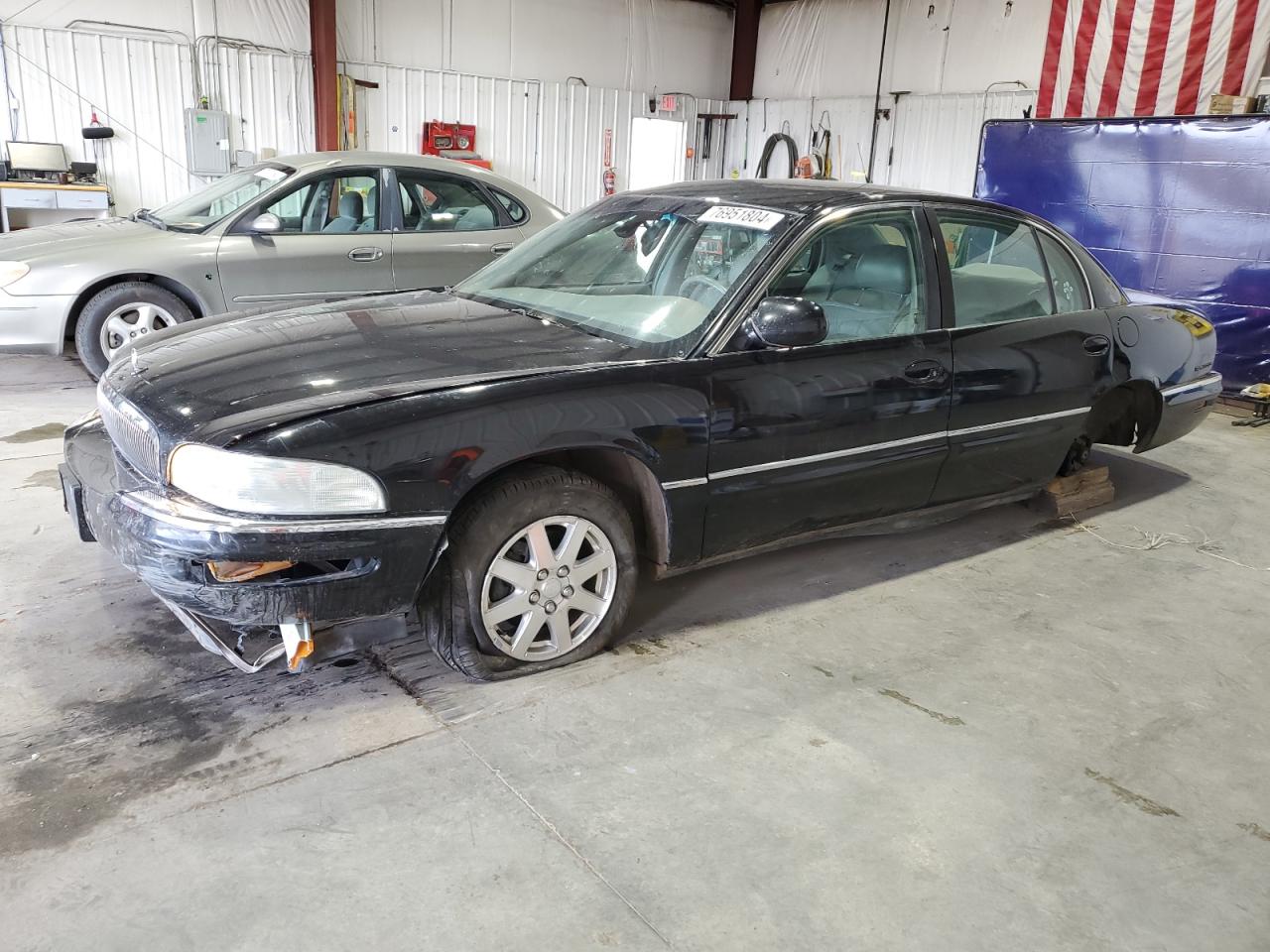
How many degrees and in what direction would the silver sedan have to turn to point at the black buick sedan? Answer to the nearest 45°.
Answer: approximately 90° to its left

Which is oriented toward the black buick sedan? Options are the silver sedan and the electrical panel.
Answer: the electrical panel

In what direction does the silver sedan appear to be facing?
to the viewer's left

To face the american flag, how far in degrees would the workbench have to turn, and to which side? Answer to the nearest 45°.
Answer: approximately 45° to its left

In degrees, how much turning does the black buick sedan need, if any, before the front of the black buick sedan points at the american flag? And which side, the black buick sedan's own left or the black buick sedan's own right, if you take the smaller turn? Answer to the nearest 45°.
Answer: approximately 180°

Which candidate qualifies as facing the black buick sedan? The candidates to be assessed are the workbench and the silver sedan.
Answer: the workbench

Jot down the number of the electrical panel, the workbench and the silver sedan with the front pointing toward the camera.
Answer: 2

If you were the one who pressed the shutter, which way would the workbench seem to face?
facing the viewer

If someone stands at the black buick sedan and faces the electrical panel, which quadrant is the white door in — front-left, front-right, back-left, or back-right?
front-right

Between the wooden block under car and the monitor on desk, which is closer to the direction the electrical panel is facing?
the wooden block under car

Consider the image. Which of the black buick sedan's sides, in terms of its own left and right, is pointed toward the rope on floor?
back

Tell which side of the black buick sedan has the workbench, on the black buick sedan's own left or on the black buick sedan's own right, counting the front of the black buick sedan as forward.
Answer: on the black buick sedan's own right

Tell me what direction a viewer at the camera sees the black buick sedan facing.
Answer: facing the viewer and to the left of the viewer

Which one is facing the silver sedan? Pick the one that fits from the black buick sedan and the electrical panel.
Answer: the electrical panel

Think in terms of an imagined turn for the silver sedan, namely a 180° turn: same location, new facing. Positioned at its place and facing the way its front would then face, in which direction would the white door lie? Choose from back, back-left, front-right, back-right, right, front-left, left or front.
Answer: front-left

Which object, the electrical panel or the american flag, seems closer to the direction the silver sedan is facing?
the electrical panel

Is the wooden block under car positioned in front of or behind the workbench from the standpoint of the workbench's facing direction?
in front

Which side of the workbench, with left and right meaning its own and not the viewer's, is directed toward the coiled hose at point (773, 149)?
left

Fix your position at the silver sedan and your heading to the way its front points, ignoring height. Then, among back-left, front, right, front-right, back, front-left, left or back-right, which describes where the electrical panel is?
right
